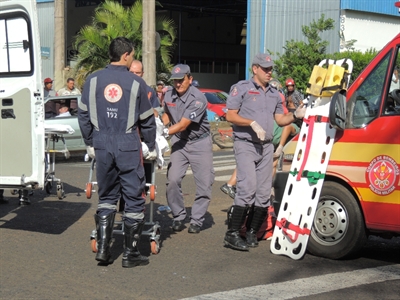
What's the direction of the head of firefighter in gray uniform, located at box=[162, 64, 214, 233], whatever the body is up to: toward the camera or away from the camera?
toward the camera

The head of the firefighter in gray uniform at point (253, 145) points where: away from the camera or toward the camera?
toward the camera

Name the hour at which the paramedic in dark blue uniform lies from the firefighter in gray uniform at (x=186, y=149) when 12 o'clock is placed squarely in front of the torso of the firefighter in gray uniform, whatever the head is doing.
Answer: The paramedic in dark blue uniform is roughly at 11 o'clock from the firefighter in gray uniform.

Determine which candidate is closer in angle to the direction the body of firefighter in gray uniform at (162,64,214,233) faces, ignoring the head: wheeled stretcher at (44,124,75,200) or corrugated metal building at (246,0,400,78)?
the wheeled stretcher

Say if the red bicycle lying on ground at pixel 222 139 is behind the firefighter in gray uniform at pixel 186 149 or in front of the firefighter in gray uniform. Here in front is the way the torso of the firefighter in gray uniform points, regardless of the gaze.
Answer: behind

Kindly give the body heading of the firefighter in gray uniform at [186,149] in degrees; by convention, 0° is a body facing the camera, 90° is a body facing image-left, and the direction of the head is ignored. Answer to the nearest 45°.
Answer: approximately 45°

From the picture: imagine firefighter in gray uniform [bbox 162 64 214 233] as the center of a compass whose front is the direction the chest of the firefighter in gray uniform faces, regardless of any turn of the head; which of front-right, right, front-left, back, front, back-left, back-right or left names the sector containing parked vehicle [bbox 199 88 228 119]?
back-right
